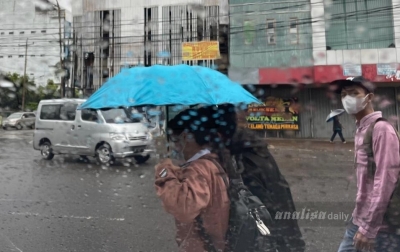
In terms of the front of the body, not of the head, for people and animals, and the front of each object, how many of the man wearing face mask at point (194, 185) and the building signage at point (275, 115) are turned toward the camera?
1

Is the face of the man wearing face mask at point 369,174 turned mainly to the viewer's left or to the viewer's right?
to the viewer's left

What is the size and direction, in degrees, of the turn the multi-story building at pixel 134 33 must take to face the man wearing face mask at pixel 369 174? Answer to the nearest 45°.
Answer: approximately 45° to its left

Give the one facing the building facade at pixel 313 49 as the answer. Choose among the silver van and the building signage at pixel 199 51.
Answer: the silver van

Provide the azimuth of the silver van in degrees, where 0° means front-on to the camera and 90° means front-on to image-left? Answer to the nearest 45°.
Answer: approximately 315°

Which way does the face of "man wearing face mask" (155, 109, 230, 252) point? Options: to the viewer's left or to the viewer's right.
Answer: to the viewer's left

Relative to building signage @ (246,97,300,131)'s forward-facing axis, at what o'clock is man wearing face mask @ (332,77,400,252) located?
The man wearing face mask is roughly at 11 o'clock from the building signage.

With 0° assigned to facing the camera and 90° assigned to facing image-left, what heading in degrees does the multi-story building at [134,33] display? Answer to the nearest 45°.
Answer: approximately 0°
